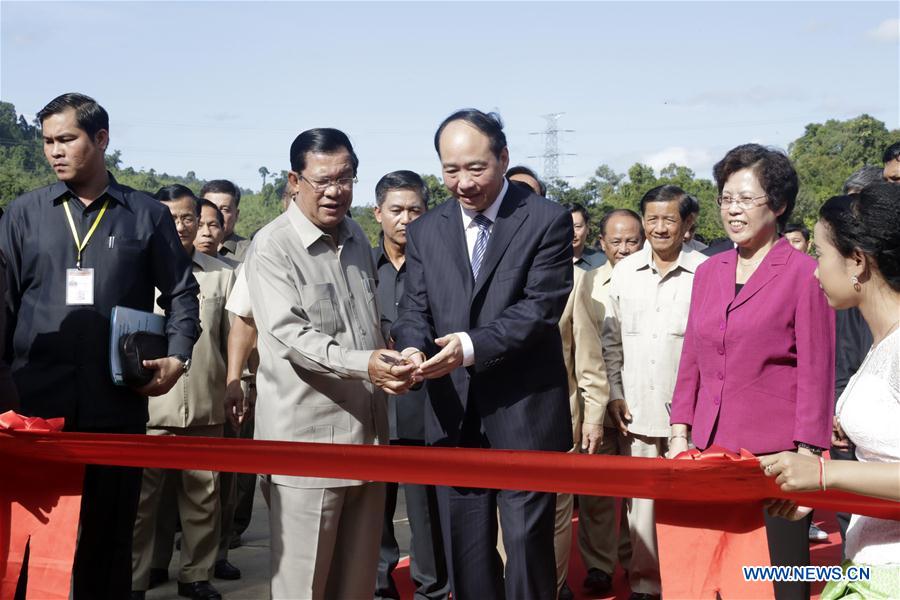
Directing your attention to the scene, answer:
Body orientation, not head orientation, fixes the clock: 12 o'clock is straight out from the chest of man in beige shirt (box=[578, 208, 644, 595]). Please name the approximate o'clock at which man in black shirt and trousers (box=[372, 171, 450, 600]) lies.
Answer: The man in black shirt and trousers is roughly at 2 o'clock from the man in beige shirt.

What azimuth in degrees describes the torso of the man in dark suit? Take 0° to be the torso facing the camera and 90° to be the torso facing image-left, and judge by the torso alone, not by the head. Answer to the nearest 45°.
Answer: approximately 45°

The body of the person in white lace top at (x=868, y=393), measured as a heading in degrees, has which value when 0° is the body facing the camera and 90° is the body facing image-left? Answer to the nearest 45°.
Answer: approximately 90°

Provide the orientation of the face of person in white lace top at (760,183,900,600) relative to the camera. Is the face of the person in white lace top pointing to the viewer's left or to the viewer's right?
to the viewer's left

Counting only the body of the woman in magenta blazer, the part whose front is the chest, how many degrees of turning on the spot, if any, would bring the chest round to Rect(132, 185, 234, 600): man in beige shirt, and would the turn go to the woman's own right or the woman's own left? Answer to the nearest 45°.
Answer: approximately 45° to the woman's own right
